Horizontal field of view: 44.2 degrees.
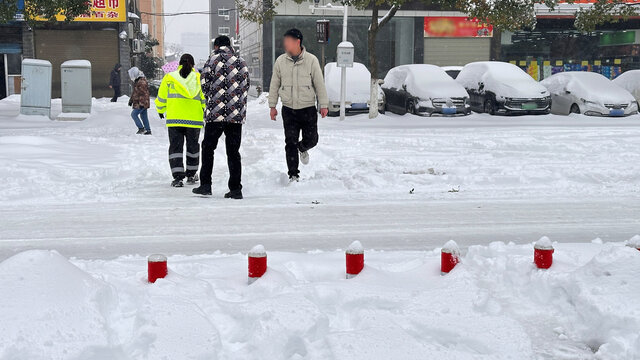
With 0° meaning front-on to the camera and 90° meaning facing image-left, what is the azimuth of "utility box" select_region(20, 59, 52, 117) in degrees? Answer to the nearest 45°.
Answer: approximately 0°

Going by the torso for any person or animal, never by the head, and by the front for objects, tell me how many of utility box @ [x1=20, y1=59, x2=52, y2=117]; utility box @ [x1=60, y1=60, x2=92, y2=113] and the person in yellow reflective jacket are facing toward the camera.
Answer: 2

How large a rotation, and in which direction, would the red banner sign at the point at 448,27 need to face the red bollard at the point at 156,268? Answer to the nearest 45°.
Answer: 0° — it already faces it

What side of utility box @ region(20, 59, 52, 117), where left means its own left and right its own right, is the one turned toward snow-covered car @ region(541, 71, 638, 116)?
left

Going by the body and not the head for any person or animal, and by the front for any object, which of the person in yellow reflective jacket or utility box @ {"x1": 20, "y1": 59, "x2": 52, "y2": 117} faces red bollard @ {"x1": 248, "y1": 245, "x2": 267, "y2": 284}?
the utility box

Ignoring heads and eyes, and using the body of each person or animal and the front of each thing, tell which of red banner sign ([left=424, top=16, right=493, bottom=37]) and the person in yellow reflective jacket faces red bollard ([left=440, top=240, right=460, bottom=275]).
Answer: the red banner sign

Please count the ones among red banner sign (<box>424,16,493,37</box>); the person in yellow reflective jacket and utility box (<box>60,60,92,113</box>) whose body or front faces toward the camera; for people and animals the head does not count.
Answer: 2

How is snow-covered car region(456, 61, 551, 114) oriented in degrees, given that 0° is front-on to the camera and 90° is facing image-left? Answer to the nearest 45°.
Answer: approximately 315°

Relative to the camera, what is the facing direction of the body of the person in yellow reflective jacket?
away from the camera

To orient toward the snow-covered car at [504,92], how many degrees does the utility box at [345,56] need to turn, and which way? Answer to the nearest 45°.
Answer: approximately 135° to its left

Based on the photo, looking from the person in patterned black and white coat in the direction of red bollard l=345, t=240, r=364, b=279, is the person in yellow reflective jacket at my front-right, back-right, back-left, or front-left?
back-right
